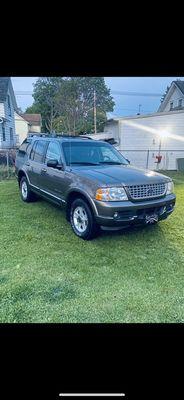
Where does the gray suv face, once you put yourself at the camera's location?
facing the viewer and to the right of the viewer

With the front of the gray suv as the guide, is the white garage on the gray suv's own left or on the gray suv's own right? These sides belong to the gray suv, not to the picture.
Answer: on the gray suv's own left

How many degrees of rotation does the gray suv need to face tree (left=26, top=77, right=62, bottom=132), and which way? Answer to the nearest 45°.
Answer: approximately 135° to its left

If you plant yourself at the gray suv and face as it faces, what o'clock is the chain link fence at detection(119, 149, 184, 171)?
The chain link fence is roughly at 8 o'clock from the gray suv.

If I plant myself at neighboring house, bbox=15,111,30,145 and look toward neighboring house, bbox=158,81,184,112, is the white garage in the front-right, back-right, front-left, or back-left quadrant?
front-right

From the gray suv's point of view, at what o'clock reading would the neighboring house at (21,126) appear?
The neighboring house is roughly at 7 o'clock from the gray suv.

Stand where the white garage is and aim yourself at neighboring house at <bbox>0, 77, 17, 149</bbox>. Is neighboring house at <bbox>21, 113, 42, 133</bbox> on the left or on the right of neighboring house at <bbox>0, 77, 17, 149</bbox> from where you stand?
right

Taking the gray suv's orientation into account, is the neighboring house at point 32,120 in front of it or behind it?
behind
